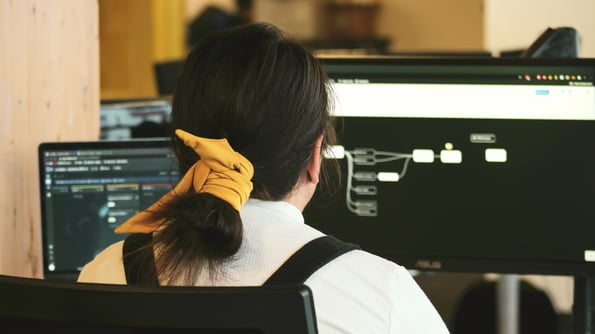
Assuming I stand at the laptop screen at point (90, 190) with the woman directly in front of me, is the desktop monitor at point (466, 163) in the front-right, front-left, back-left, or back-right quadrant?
front-left

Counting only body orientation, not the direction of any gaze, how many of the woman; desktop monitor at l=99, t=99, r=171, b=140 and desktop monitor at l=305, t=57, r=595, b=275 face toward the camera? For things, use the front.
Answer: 2

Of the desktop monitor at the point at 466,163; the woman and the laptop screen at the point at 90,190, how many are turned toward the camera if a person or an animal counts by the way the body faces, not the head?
2

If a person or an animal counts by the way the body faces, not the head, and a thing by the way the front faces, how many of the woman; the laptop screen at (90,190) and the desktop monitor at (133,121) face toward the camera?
2

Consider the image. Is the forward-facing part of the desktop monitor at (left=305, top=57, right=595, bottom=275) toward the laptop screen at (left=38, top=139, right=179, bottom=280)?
no

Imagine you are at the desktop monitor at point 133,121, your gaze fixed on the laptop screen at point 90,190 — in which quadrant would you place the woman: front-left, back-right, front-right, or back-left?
front-left

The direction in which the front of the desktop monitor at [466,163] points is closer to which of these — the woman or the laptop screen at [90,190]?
the woman

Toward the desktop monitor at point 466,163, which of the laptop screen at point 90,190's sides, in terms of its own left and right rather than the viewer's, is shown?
left

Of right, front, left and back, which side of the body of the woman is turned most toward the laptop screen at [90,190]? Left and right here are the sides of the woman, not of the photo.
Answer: left

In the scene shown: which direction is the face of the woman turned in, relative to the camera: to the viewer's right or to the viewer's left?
to the viewer's right

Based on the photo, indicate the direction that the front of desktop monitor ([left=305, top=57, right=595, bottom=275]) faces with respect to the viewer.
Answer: facing the viewer

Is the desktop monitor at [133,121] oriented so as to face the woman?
yes

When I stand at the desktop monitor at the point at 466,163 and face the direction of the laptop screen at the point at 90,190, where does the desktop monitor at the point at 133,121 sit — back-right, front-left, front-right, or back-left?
front-right

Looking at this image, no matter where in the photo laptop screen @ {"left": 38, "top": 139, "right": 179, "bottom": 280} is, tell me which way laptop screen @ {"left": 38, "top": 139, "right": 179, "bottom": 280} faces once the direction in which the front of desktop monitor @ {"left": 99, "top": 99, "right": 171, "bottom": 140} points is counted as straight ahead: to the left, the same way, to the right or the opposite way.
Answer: the same way

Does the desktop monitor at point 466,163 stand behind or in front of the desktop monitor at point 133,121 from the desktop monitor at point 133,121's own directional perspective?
in front

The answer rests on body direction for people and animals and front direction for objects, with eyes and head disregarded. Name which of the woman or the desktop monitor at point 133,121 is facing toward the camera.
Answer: the desktop monitor

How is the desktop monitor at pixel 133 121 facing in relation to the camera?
toward the camera

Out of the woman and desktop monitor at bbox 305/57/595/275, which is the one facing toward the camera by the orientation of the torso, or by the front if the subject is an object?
the desktop monitor

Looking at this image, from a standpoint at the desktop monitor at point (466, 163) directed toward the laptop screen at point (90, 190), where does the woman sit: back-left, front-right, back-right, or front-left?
front-left

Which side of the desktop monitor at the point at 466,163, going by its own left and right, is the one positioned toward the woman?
front

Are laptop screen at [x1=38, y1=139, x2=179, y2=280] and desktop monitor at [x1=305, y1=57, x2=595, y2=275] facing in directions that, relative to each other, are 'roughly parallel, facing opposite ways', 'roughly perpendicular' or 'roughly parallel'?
roughly parallel
